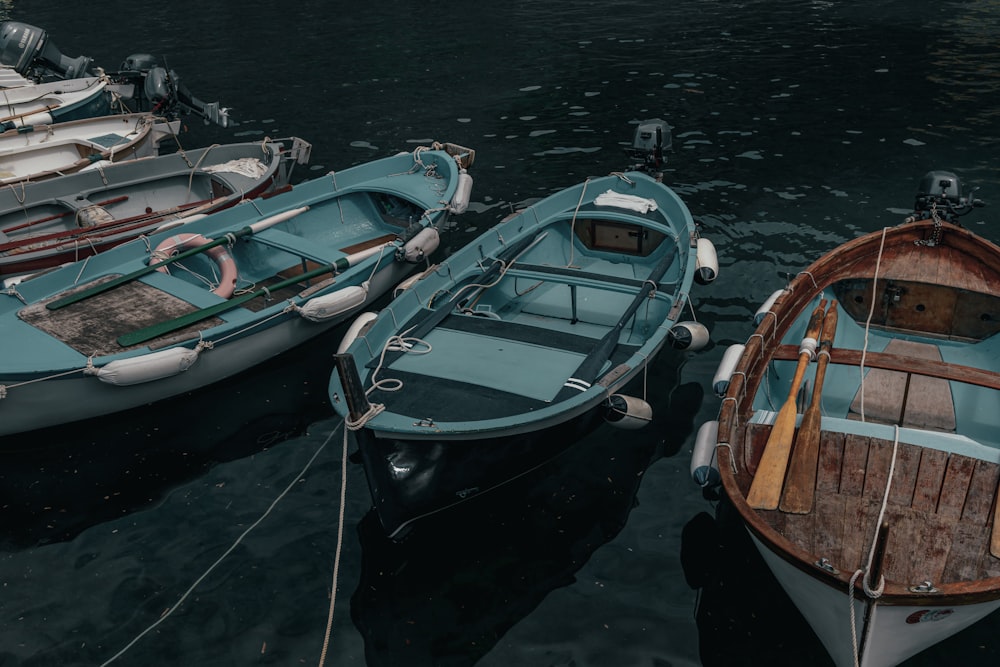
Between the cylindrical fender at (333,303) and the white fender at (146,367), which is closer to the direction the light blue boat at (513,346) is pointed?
the white fender

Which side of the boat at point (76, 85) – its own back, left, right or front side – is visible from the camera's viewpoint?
left

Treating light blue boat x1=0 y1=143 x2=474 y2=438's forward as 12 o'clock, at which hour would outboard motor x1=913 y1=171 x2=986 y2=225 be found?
The outboard motor is roughly at 8 o'clock from the light blue boat.

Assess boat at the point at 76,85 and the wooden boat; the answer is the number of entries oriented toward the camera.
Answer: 1

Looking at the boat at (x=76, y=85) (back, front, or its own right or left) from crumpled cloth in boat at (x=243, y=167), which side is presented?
left

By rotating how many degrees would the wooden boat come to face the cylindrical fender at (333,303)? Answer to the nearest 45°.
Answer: approximately 90° to its right

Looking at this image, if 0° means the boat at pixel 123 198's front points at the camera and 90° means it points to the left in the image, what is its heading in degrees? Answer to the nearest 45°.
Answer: approximately 45°

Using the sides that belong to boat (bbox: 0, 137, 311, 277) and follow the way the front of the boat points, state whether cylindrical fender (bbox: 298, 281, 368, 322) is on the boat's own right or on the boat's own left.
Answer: on the boat's own left

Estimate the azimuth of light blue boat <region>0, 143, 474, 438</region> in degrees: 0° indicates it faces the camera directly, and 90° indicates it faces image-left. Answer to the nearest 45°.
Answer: approximately 45°

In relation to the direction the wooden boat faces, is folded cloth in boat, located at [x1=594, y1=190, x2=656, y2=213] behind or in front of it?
behind

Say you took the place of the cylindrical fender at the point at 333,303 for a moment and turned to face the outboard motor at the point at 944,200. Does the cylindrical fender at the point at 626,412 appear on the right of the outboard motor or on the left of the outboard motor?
right

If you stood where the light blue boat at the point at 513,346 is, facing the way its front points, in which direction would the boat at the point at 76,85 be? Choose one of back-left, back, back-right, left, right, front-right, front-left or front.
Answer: right
